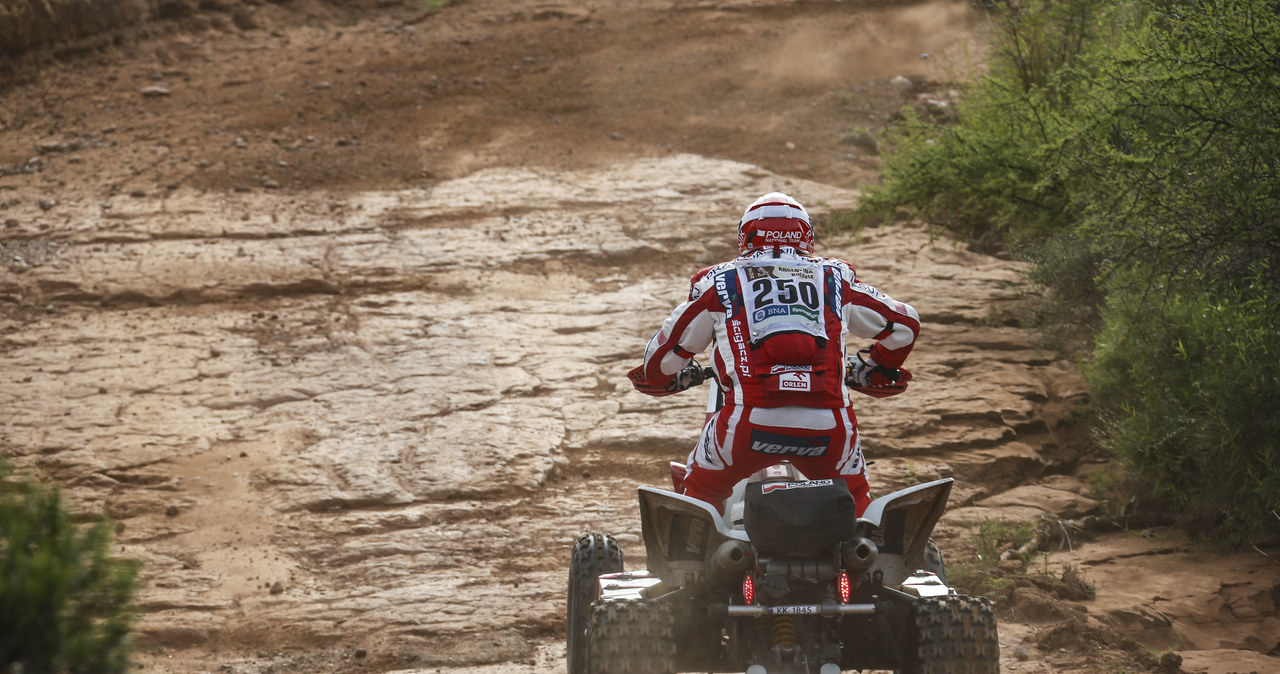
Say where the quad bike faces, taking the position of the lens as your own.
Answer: facing away from the viewer

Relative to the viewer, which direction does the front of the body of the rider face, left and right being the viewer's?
facing away from the viewer

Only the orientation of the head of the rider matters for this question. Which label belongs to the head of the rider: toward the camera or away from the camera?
away from the camera

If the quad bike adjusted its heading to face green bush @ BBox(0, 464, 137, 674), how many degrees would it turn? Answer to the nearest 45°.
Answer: approximately 135° to its left

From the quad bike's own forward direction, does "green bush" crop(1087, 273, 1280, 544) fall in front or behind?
in front

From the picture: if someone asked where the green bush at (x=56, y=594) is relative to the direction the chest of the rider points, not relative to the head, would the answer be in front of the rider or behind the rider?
behind
